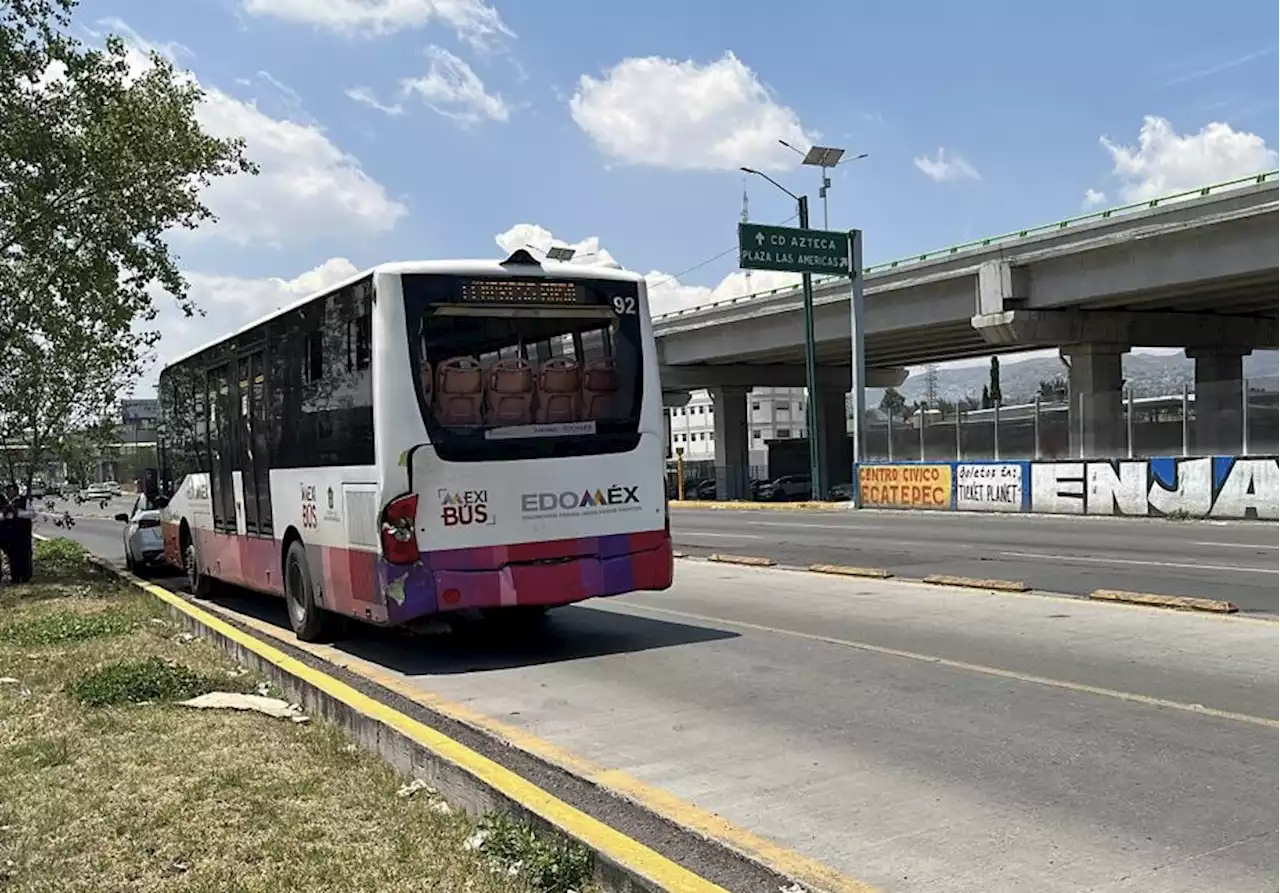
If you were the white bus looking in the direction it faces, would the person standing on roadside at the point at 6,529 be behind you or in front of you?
in front

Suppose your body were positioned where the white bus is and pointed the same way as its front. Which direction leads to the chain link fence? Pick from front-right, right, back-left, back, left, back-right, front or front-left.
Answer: right

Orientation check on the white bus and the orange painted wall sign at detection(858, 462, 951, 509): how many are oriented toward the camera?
1

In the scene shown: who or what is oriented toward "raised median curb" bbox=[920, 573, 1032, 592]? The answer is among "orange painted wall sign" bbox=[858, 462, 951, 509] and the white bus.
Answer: the orange painted wall sign

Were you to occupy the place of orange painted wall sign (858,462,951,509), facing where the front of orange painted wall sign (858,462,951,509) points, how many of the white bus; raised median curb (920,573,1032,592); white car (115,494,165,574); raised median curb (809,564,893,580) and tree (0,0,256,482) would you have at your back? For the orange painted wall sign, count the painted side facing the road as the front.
0

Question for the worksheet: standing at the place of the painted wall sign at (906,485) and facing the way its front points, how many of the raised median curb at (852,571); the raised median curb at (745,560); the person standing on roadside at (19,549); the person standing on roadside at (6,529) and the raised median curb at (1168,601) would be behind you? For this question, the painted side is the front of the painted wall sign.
0

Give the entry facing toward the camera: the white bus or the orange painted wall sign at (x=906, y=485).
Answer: the orange painted wall sign

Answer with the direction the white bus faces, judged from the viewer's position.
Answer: facing away from the viewer and to the left of the viewer

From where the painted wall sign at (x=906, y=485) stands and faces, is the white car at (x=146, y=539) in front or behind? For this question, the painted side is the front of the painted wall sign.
in front

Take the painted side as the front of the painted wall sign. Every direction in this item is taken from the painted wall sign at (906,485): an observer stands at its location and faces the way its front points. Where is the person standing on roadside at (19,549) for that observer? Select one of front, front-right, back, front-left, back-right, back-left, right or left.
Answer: front-right

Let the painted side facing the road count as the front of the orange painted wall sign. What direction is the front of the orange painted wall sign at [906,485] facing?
toward the camera

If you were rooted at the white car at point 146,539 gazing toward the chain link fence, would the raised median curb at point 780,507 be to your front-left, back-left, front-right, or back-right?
front-left

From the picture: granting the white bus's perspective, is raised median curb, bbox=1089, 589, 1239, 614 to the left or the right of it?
on its right

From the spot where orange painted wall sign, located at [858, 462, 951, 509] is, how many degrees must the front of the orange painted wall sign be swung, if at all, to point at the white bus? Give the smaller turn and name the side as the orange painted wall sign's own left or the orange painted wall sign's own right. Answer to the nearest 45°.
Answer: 0° — it already faces it

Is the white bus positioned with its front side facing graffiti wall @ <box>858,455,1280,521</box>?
no
